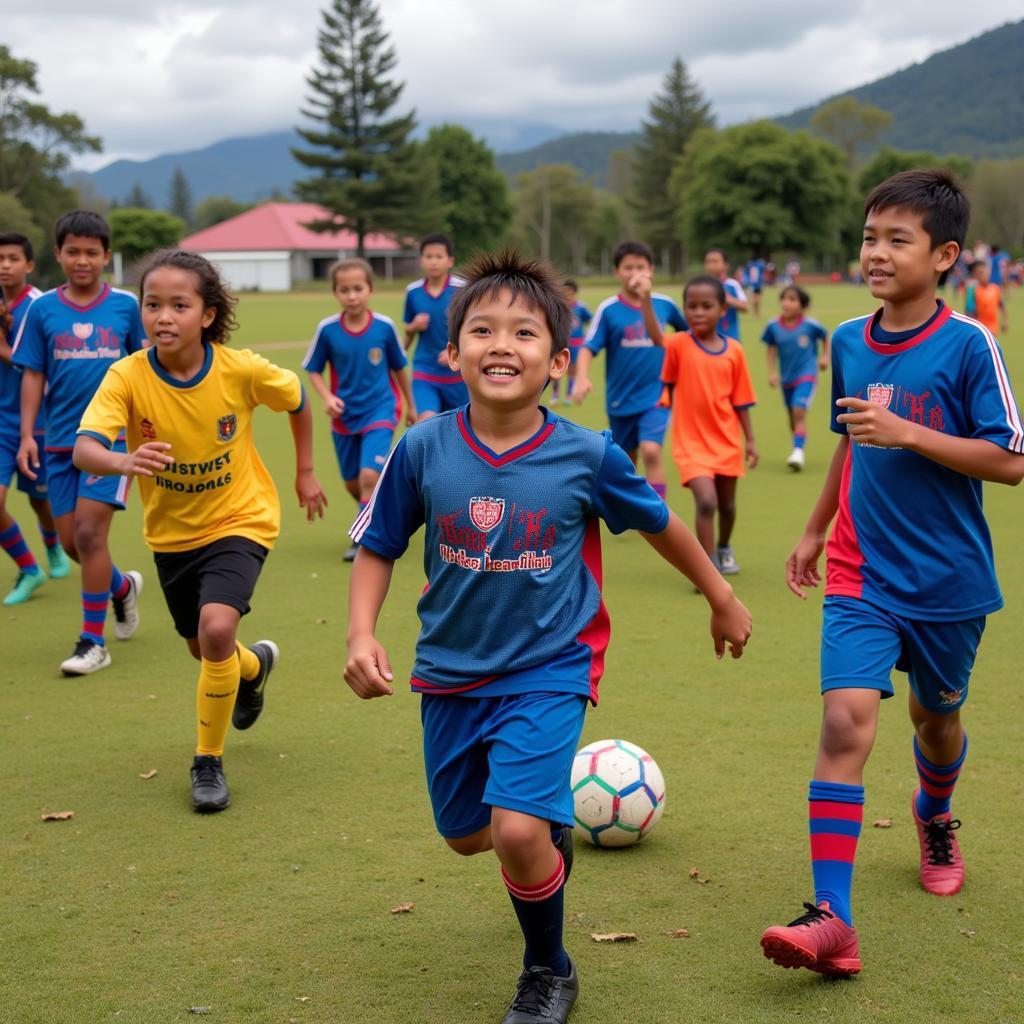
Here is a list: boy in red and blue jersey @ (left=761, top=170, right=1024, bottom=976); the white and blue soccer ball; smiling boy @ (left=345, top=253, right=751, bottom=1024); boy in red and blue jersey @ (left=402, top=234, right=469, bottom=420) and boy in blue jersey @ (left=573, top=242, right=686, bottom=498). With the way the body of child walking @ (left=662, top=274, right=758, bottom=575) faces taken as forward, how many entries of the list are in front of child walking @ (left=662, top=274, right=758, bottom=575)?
3

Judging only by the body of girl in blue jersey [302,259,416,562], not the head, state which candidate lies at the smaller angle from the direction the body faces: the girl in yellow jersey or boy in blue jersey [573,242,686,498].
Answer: the girl in yellow jersey

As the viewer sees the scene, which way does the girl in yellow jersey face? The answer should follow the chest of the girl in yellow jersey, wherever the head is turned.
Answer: toward the camera

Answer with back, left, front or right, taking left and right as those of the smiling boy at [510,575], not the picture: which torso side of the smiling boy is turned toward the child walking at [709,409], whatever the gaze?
back

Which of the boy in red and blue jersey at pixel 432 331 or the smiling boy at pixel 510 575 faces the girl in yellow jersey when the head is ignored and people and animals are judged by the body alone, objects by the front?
the boy in red and blue jersey

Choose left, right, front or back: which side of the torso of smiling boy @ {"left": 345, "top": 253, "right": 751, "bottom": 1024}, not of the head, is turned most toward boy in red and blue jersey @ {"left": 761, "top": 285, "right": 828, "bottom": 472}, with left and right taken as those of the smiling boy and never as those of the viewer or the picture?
back

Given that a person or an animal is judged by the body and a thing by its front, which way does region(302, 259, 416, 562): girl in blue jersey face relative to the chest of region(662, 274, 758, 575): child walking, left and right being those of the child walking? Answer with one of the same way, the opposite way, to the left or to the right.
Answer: the same way

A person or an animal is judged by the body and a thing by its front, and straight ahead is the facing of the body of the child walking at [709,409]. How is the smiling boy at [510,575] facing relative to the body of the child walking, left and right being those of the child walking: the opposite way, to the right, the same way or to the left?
the same way

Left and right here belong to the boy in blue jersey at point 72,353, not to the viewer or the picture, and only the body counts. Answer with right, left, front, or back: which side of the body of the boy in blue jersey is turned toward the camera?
front

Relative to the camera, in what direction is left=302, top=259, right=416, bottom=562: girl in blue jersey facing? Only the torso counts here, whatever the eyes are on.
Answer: toward the camera

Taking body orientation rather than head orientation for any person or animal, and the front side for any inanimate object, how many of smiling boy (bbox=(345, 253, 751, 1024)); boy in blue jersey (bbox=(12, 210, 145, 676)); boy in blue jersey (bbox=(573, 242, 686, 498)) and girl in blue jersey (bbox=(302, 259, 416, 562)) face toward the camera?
4

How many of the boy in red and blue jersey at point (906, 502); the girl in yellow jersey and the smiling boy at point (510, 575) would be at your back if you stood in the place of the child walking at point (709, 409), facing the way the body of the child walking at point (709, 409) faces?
0

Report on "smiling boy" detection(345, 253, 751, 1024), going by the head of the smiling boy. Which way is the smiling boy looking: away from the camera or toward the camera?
toward the camera
